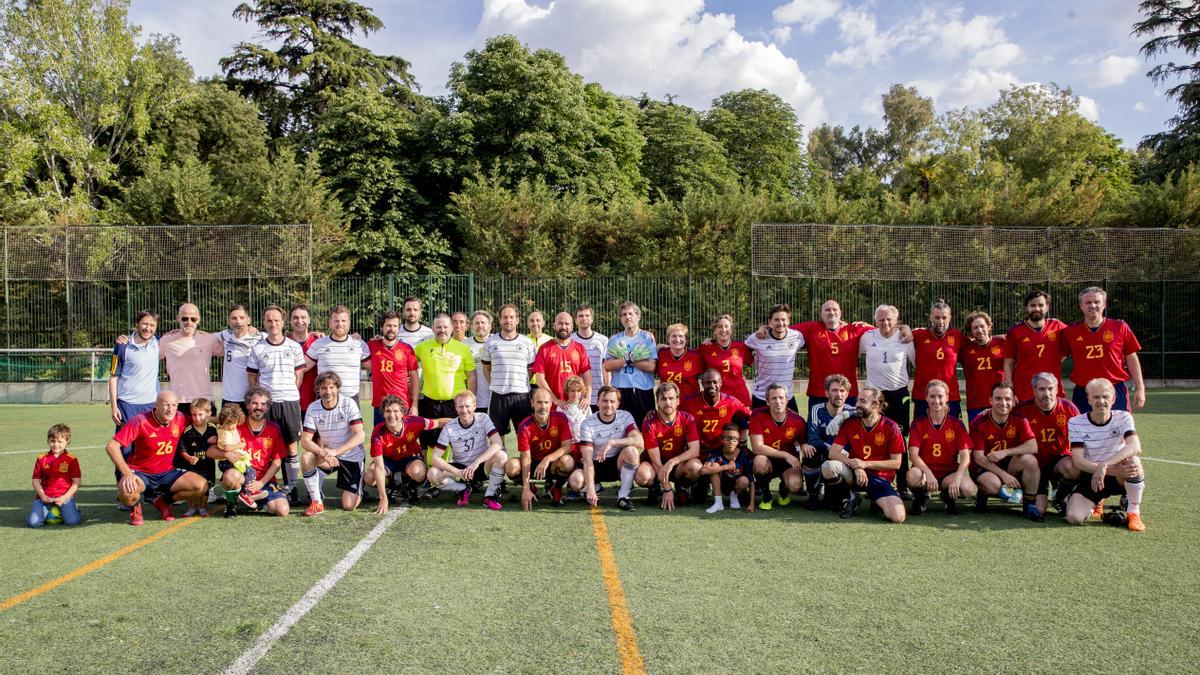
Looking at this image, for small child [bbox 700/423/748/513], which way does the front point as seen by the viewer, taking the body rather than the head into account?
toward the camera

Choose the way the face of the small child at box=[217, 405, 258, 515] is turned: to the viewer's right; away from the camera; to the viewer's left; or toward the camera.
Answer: toward the camera

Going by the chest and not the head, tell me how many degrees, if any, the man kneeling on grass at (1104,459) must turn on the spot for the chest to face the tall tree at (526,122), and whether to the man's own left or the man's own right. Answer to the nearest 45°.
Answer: approximately 135° to the man's own right

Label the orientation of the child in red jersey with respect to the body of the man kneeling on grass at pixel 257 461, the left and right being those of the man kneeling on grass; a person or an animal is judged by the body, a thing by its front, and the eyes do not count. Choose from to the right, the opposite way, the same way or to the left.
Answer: the same way

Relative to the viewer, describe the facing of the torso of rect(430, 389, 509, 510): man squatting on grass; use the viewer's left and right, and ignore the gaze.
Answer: facing the viewer

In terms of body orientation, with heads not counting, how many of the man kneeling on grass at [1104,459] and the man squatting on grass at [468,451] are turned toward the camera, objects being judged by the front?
2

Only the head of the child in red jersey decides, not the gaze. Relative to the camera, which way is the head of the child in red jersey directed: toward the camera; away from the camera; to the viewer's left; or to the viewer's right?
toward the camera

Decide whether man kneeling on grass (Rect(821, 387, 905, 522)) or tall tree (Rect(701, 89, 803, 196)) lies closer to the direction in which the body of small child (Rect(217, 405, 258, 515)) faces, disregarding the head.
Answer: the man kneeling on grass

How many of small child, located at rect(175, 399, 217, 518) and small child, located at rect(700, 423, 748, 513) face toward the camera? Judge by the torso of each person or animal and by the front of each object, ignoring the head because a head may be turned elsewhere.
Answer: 2

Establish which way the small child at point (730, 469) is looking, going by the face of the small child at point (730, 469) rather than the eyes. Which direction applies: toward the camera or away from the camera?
toward the camera

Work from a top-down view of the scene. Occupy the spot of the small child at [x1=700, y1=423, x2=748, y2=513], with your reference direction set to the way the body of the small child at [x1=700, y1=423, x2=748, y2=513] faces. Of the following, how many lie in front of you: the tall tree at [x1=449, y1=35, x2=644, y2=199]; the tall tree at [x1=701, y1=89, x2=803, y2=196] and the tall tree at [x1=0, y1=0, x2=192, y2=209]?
0

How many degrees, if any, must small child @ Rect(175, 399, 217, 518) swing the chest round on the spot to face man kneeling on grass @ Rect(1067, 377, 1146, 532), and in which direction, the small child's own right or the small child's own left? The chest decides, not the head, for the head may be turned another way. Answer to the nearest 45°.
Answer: approximately 45° to the small child's own left

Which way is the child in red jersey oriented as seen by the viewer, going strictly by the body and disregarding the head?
toward the camera

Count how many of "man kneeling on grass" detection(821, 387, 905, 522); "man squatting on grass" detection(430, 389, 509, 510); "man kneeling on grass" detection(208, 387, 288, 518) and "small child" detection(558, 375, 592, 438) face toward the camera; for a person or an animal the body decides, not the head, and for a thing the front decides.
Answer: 4

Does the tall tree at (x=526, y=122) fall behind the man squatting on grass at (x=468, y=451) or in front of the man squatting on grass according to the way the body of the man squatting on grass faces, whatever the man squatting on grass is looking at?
behind

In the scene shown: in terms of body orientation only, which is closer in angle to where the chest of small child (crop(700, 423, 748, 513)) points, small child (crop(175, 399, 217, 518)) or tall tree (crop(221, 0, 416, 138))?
the small child

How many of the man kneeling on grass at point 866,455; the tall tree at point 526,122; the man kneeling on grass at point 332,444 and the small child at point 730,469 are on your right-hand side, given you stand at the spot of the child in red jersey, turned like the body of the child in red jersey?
0

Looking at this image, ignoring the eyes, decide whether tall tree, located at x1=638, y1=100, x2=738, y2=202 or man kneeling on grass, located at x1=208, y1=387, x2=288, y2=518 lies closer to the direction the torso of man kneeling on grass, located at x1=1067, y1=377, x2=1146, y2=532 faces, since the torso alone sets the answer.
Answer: the man kneeling on grass

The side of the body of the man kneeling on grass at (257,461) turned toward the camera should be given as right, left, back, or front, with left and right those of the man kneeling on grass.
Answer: front

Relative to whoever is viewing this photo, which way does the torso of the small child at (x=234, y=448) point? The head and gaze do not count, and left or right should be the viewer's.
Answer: facing the viewer and to the right of the viewer
